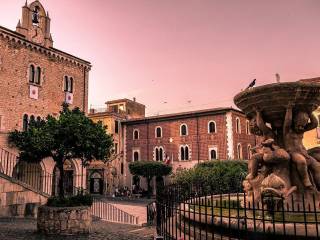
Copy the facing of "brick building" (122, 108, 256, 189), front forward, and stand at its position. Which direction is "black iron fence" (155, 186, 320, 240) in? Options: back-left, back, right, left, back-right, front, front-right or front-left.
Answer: front-left

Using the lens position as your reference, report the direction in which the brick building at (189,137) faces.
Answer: facing the viewer and to the left of the viewer

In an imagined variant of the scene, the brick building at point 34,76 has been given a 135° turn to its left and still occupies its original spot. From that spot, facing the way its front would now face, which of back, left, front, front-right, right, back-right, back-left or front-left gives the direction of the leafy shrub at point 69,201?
back

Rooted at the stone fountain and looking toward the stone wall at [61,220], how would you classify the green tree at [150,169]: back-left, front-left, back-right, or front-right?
front-right

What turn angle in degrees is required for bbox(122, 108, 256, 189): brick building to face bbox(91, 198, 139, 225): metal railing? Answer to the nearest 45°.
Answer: approximately 45° to its left

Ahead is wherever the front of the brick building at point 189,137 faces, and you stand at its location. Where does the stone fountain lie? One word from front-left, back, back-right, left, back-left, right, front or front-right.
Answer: front-left

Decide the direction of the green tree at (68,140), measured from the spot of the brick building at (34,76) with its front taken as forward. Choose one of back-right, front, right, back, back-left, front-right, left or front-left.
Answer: front-right

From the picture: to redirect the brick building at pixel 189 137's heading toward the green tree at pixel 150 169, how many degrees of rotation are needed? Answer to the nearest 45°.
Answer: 0° — it already faces it

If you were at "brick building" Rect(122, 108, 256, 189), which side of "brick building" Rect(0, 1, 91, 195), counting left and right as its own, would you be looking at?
left

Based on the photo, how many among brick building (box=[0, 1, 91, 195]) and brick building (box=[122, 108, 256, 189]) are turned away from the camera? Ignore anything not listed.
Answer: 0

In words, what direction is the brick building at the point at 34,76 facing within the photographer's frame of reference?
facing the viewer and to the right of the viewer
